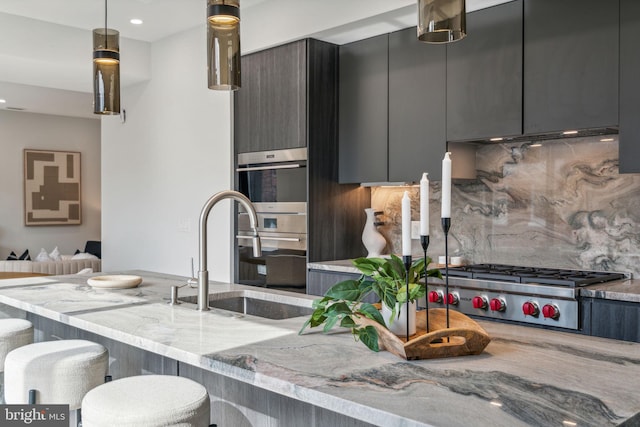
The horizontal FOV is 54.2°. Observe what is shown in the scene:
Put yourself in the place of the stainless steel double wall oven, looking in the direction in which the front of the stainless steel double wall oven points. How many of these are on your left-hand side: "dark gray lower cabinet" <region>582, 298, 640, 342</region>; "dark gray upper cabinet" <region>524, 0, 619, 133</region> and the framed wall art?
2

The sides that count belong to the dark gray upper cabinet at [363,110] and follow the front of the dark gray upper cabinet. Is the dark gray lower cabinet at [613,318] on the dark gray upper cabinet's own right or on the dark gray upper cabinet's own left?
on the dark gray upper cabinet's own left

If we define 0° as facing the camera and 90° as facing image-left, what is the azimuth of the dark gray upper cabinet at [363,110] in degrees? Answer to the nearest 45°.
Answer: approximately 45°

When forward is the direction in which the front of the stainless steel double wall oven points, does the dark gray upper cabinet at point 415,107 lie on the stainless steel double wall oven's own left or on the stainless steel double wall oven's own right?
on the stainless steel double wall oven's own left
